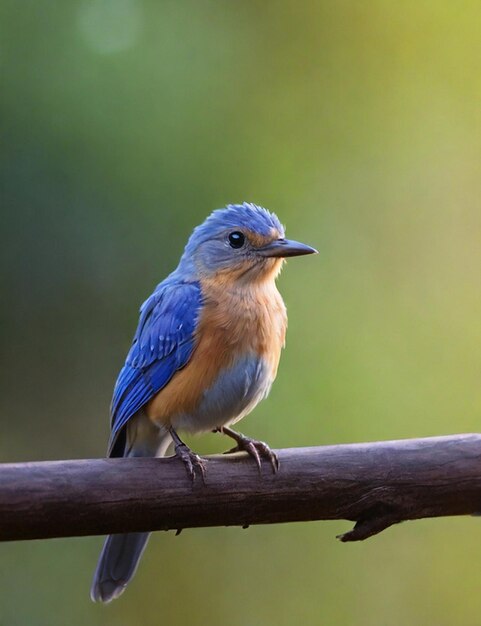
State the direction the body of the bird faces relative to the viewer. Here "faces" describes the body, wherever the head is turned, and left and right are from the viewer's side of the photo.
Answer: facing the viewer and to the right of the viewer
